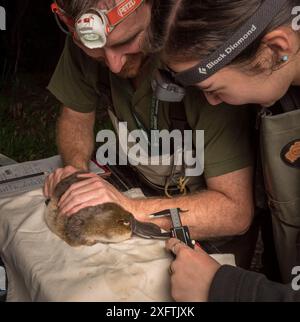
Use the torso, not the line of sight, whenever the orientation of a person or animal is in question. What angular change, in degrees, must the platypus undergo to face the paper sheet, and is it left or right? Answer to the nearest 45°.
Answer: approximately 135° to its left

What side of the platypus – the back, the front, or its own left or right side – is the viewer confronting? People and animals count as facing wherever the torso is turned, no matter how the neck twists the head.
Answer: right
